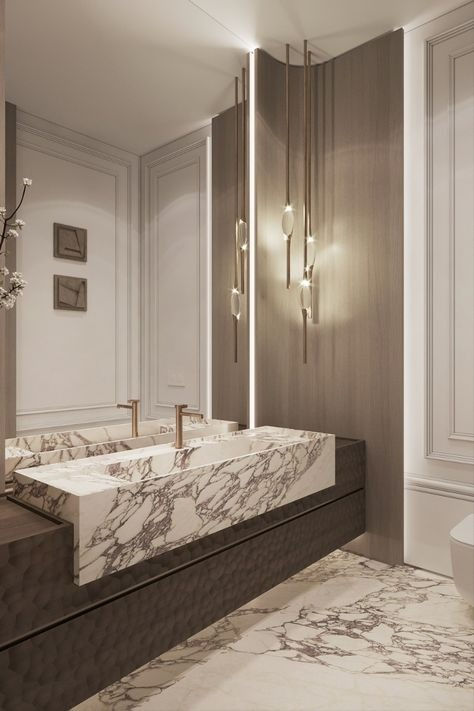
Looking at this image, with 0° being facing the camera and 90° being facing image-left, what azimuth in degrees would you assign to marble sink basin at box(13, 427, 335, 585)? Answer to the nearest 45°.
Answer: approximately 315°

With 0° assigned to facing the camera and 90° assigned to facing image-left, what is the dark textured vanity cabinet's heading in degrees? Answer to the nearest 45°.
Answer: approximately 315°

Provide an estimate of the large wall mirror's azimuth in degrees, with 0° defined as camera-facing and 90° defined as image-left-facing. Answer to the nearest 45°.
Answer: approximately 315°

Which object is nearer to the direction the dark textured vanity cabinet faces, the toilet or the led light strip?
the toilet

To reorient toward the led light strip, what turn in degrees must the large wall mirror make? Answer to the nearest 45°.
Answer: approximately 90° to its left
